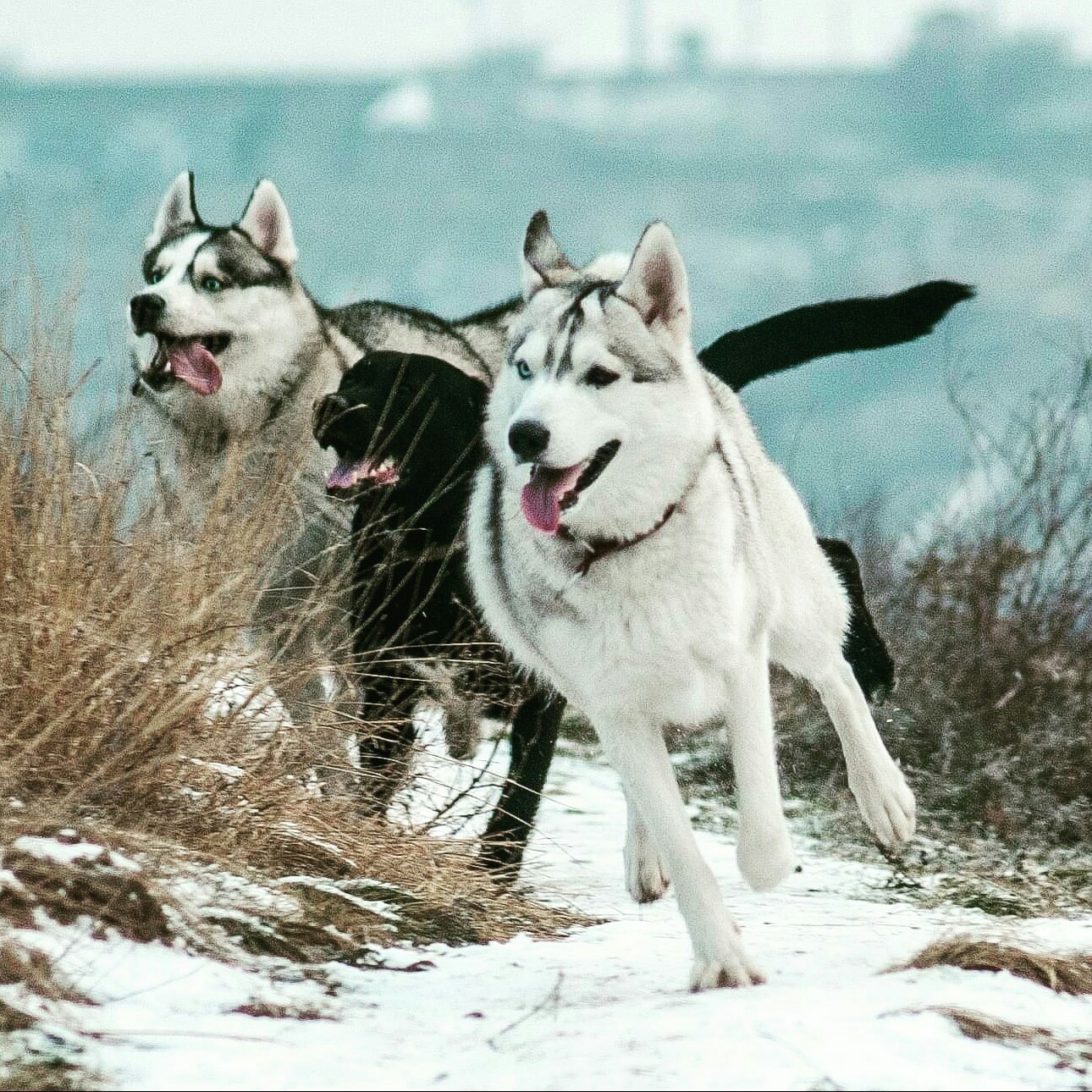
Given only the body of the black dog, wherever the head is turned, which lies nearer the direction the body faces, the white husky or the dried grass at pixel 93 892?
the dried grass

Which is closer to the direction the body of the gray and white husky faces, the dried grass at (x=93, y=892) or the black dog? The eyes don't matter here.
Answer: the dried grass

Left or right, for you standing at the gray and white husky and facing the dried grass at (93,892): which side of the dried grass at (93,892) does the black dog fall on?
left

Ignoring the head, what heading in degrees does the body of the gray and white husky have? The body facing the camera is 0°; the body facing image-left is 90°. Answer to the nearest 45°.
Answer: approximately 45°

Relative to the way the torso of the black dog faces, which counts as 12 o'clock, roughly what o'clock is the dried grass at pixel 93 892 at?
The dried grass is roughly at 11 o'clock from the black dog.

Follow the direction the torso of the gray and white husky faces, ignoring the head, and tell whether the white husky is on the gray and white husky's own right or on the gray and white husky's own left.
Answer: on the gray and white husky's own left

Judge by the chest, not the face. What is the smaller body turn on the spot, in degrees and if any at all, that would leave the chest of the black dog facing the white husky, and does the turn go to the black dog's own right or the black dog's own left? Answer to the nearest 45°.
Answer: approximately 90° to the black dog's own left

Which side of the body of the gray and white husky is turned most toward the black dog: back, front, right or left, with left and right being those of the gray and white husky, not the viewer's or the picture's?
left

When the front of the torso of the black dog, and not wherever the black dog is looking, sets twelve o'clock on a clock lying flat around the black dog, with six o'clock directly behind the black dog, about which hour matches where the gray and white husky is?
The gray and white husky is roughly at 3 o'clock from the black dog.

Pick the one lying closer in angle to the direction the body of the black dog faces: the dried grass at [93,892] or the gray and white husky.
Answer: the dried grass
